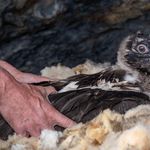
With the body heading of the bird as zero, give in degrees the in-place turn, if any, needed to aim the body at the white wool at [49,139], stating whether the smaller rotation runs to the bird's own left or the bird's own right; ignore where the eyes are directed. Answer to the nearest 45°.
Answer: approximately 135° to the bird's own right

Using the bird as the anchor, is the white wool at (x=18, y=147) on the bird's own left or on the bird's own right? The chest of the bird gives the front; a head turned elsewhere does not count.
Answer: on the bird's own right

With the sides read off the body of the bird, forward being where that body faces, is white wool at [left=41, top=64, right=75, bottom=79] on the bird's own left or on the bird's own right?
on the bird's own left

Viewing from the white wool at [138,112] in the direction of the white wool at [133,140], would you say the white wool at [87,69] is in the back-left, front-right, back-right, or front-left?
back-right

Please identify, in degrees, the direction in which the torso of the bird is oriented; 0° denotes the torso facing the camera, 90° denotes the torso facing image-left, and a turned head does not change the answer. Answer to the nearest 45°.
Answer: approximately 270°

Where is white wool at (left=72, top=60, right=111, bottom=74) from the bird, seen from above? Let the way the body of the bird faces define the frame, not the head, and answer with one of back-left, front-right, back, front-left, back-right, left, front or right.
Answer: left
